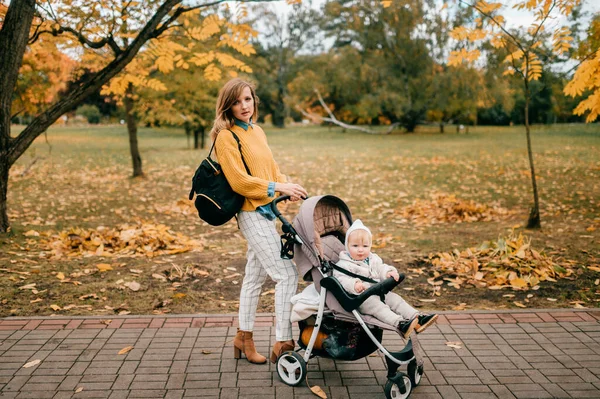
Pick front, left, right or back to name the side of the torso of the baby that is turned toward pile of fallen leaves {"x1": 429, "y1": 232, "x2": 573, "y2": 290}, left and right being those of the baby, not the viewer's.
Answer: left

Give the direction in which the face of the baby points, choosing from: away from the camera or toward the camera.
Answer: toward the camera

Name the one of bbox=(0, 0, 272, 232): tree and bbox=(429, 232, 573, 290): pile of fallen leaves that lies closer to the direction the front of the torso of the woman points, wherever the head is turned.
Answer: the pile of fallen leaves

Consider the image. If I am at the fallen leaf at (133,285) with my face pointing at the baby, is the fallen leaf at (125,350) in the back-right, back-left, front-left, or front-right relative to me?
front-right

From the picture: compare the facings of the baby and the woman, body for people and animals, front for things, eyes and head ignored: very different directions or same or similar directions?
same or similar directions

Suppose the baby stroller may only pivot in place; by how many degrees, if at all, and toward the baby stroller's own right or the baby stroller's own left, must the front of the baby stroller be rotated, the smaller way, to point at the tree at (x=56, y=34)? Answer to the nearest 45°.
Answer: approximately 180°

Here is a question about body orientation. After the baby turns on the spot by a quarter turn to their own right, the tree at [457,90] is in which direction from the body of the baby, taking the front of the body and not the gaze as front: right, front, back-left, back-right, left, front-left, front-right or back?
back-right

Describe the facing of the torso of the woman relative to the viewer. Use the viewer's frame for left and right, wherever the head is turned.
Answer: facing the viewer and to the right of the viewer

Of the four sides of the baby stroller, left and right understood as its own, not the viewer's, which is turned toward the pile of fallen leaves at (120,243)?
back

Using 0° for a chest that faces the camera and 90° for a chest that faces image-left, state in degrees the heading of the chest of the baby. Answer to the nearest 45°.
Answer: approximately 315°

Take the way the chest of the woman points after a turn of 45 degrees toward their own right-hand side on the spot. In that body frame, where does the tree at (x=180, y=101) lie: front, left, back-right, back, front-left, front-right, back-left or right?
back

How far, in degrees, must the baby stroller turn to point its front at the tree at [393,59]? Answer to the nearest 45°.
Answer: approximately 135° to its left

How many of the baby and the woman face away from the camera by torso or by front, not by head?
0
